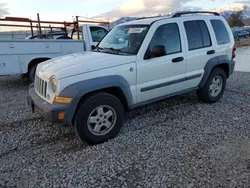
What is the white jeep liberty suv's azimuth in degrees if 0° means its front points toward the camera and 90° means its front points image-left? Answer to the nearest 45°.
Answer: approximately 45°
